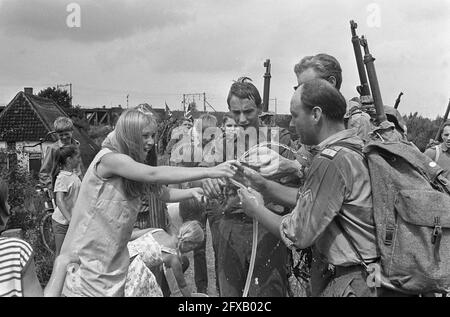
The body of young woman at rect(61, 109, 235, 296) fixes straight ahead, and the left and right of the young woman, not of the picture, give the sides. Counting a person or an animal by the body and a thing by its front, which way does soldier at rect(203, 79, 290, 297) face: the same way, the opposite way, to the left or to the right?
to the right

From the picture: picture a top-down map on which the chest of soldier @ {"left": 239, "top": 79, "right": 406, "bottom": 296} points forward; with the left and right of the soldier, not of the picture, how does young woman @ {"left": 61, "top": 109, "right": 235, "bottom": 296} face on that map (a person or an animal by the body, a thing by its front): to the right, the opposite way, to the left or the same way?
the opposite way

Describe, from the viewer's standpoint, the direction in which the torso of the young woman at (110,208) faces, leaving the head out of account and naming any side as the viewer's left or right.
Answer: facing to the right of the viewer

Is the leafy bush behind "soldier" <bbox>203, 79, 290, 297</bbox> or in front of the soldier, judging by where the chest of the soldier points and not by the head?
behind

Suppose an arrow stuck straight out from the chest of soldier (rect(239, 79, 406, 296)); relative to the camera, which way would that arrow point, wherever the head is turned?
to the viewer's left

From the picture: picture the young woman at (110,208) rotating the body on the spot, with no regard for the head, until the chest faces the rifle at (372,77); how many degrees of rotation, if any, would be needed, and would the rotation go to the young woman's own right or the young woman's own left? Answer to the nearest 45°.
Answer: approximately 45° to the young woman's own left

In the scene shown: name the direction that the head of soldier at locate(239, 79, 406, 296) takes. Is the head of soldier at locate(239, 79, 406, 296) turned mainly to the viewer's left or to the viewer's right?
to the viewer's left
